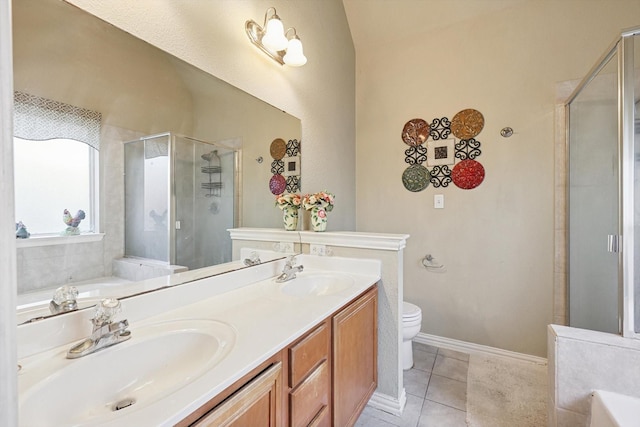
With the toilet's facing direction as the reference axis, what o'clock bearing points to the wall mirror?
The wall mirror is roughly at 4 o'clock from the toilet.

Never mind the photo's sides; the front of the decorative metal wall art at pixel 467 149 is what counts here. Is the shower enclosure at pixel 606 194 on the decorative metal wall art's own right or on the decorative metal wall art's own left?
on the decorative metal wall art's own left

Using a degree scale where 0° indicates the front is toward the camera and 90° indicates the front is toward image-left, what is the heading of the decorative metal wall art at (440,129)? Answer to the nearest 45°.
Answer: approximately 0°

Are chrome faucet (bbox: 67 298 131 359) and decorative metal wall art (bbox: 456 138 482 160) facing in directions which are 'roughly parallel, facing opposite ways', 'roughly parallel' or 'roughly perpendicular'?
roughly perpendicular

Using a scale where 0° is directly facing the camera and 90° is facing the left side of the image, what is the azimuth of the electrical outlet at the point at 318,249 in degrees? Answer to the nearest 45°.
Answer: approximately 45°

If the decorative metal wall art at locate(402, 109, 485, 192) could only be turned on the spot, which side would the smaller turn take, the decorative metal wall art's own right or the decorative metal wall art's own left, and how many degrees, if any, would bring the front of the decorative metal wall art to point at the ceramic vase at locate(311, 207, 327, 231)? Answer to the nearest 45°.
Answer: approximately 45° to the decorative metal wall art's own right

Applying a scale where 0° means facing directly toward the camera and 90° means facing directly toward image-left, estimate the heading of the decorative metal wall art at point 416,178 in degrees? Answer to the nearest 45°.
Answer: approximately 0°

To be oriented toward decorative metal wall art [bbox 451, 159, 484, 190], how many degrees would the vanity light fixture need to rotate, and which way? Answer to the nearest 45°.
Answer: approximately 45° to its left
